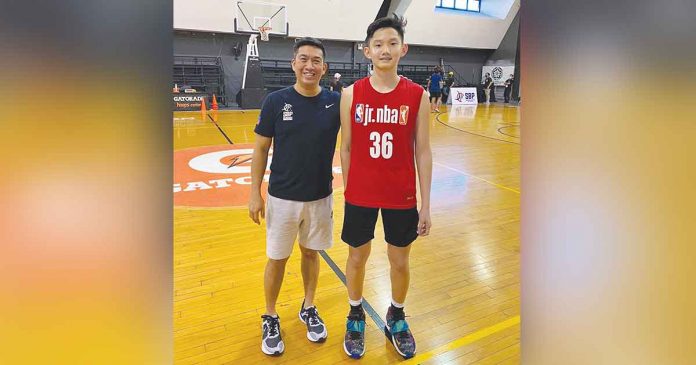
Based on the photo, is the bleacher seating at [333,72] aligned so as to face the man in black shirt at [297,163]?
yes

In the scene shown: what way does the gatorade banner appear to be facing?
toward the camera

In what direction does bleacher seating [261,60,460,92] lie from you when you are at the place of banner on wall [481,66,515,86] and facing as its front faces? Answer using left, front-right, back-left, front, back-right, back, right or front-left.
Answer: front-right

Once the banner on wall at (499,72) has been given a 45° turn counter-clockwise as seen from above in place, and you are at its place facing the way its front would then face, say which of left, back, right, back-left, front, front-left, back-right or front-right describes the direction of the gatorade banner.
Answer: right

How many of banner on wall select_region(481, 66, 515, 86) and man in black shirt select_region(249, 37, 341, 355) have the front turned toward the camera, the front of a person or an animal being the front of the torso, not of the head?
2

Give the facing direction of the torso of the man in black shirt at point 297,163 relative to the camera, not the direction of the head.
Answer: toward the camera

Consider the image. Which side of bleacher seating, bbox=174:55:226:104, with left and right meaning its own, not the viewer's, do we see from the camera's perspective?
front

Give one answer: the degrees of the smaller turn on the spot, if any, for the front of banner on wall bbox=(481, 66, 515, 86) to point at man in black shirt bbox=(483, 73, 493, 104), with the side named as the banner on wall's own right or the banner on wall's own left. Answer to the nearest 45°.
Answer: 0° — it already faces them

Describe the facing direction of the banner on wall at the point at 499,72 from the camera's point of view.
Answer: facing the viewer
